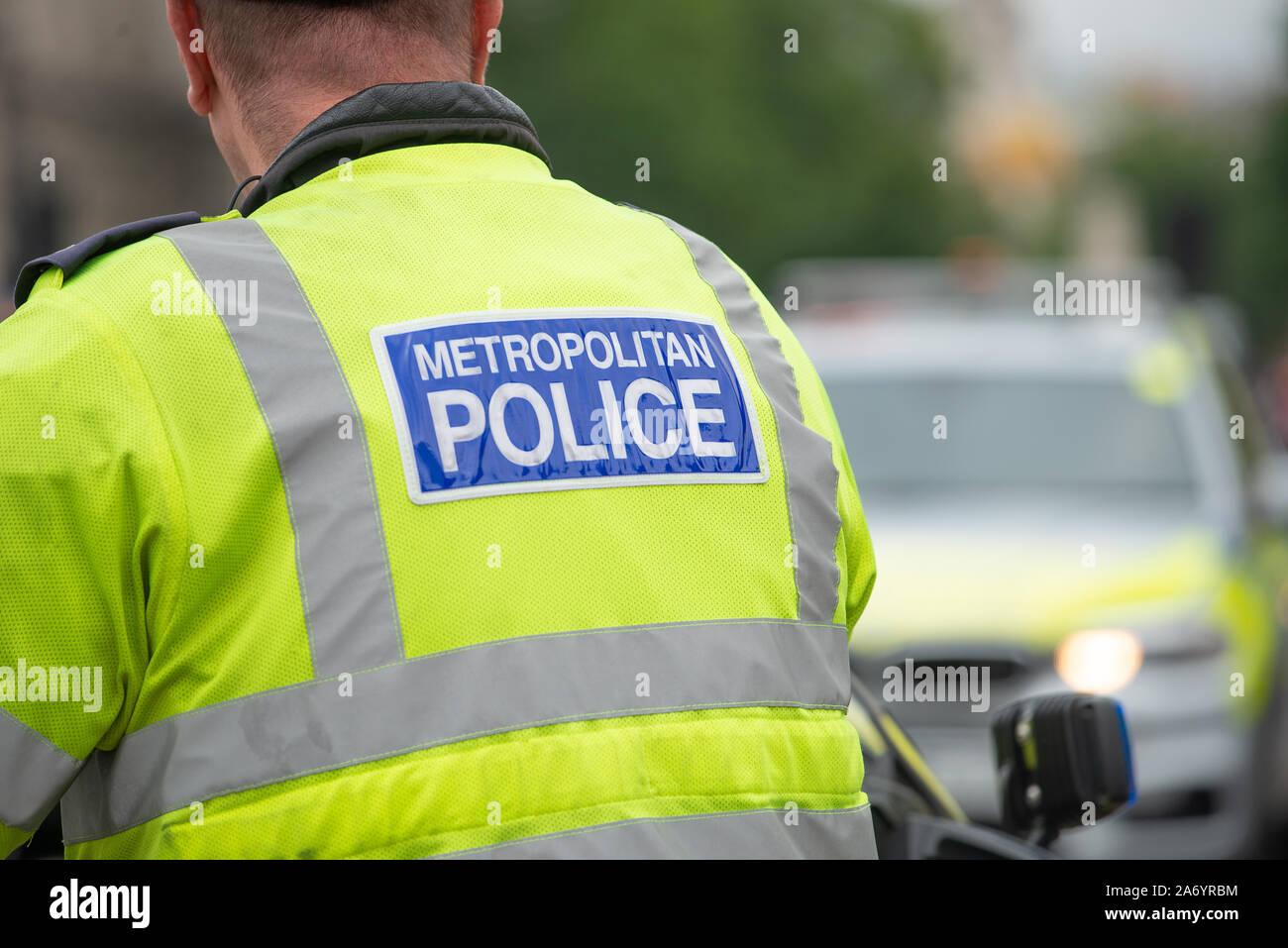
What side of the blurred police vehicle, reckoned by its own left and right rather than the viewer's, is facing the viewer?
front

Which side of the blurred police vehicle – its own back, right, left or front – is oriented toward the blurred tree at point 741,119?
back
